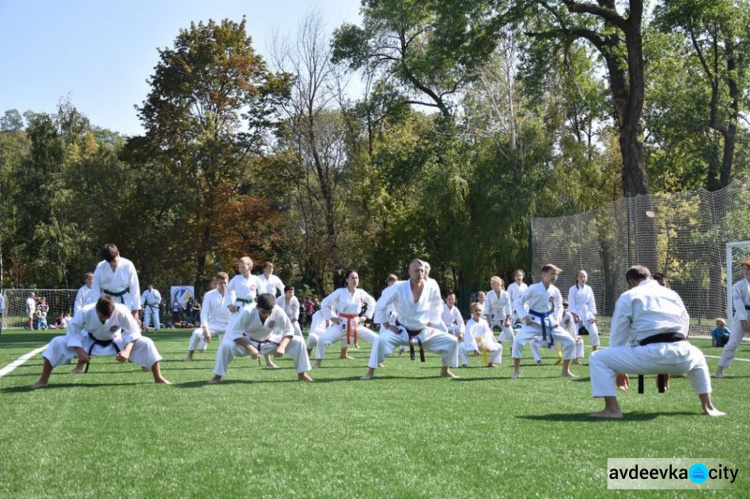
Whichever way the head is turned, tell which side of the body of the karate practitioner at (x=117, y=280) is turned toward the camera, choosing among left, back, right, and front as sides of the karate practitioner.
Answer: front

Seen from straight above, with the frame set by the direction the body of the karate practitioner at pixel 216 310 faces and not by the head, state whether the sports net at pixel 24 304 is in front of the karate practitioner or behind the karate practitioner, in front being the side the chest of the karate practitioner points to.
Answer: behind

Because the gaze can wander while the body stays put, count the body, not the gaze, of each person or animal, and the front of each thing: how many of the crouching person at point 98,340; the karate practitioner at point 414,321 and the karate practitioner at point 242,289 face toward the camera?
3

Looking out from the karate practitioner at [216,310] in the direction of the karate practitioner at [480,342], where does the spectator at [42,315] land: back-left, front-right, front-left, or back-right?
back-left

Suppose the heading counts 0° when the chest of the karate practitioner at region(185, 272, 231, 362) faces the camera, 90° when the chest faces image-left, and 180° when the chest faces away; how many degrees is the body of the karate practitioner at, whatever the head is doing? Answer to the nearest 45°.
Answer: approximately 315°

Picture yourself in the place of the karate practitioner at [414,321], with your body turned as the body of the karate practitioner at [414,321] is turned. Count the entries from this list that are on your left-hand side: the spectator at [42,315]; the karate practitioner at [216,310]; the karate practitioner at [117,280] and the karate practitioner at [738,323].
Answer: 1

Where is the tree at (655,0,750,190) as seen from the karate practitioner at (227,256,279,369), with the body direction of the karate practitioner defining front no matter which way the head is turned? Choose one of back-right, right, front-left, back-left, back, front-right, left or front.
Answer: back-left

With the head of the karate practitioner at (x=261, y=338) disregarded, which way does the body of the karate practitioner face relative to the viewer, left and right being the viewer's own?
facing the viewer

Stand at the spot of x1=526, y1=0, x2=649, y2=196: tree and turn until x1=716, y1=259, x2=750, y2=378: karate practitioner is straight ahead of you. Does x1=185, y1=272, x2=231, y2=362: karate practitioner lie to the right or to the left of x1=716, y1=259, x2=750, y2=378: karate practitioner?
right

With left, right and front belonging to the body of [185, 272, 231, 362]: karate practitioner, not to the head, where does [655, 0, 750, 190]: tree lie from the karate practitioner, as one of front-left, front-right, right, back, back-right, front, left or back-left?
left

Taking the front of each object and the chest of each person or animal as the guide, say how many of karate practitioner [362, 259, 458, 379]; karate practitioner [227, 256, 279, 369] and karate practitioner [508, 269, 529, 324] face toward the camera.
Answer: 3

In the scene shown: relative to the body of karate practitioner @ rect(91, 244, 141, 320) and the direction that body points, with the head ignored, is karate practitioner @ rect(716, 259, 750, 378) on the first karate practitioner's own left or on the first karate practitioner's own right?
on the first karate practitioner's own left

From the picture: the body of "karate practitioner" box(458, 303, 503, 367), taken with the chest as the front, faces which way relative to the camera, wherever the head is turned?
toward the camera

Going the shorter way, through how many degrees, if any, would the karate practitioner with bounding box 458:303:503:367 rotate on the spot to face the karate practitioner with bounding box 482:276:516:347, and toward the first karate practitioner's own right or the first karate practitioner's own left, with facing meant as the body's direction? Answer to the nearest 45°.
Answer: approximately 180°
